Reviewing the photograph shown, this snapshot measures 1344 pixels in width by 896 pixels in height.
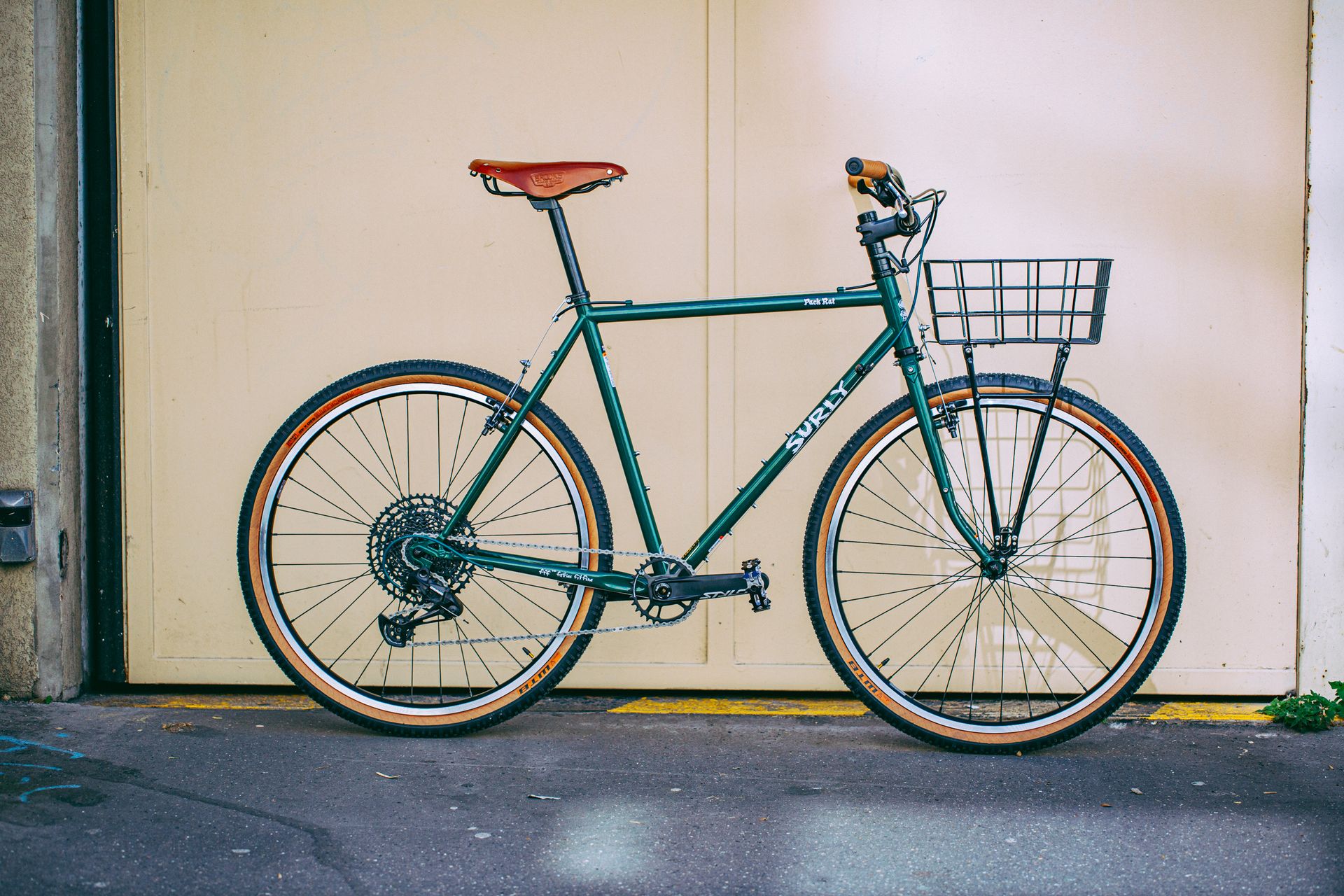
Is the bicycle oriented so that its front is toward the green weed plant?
yes

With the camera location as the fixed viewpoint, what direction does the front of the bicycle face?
facing to the right of the viewer
